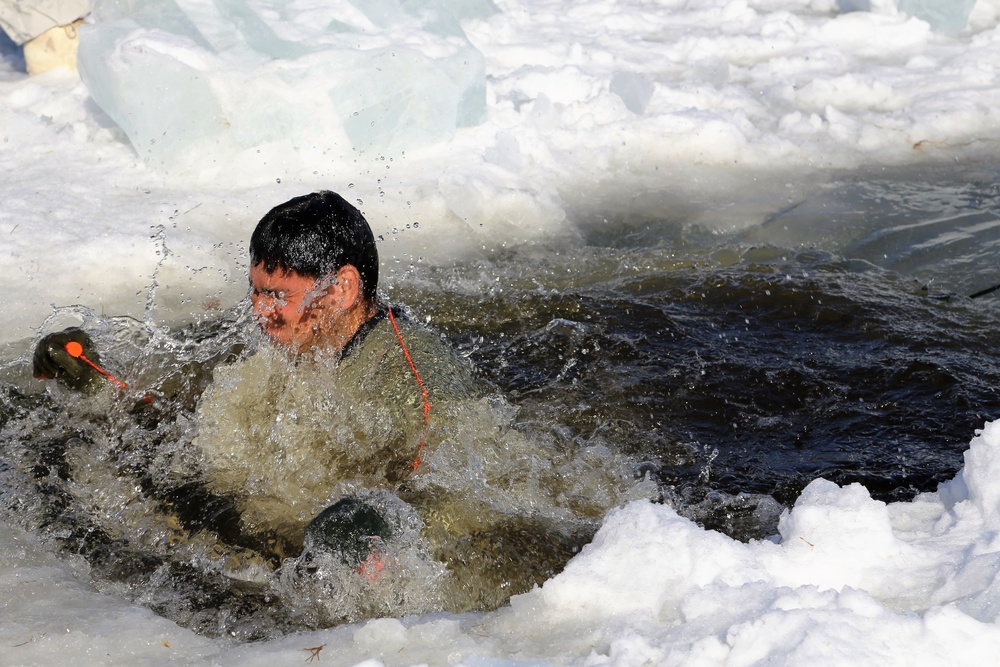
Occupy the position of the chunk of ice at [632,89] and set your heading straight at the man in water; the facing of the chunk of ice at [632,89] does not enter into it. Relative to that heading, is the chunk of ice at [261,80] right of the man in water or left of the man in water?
right

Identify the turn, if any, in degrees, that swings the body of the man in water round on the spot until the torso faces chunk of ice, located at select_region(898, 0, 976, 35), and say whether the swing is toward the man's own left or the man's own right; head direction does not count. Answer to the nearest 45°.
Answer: approximately 180°

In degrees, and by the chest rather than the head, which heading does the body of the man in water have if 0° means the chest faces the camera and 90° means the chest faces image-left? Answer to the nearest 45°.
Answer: approximately 45°

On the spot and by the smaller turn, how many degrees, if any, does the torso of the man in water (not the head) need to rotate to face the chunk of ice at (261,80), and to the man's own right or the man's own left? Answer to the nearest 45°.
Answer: approximately 135° to the man's own right

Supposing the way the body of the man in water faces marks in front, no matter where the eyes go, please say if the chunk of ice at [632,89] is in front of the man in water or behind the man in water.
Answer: behind
